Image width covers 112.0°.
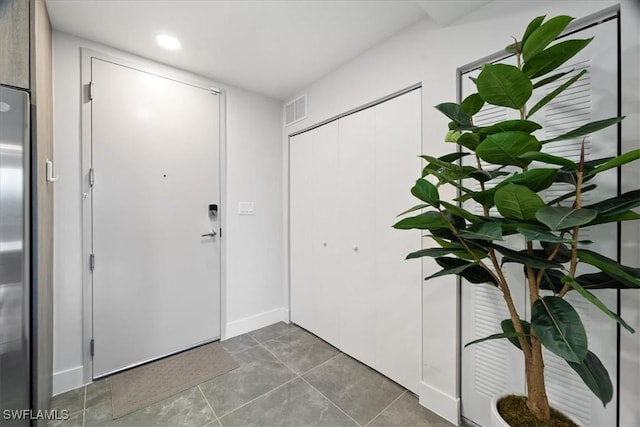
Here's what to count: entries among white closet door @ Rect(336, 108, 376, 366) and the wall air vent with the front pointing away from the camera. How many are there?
0

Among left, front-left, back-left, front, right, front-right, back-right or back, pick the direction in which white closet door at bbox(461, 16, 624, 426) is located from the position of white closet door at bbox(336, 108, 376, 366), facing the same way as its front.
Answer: left

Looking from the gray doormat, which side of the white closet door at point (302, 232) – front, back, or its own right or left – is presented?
front

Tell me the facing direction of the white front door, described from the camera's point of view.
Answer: facing the viewer and to the right of the viewer

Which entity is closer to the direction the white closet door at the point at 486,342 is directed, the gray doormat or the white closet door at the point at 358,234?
the gray doormat

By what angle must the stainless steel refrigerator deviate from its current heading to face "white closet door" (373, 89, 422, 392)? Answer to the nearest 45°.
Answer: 0° — it already faces it

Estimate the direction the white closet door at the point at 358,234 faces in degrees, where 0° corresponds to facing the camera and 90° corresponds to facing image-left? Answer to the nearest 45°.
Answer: approximately 45°

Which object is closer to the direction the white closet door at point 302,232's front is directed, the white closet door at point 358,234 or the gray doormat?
the gray doormat

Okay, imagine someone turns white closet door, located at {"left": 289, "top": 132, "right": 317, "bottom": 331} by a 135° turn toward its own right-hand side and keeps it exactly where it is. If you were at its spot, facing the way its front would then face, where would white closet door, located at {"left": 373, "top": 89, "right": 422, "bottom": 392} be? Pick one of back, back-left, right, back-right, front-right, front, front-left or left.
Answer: back-right

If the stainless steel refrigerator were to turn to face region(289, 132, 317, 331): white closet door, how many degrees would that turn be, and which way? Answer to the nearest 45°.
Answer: approximately 45° to its left

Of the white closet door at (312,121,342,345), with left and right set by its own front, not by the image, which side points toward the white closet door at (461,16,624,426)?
left

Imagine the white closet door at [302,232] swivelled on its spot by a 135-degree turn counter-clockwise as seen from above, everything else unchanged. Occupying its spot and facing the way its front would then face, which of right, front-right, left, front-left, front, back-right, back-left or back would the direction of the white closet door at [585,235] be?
front-right
